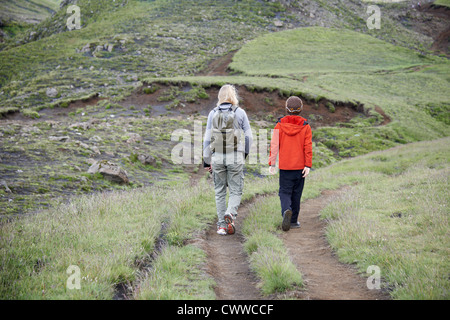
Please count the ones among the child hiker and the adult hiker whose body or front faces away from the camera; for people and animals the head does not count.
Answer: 2

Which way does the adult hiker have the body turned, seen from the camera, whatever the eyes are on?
away from the camera

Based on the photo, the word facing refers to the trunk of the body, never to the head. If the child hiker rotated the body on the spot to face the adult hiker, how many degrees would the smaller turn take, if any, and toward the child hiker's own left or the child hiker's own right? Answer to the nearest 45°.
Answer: approximately 135° to the child hiker's own left

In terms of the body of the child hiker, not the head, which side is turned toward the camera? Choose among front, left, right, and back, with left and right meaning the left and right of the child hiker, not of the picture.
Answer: back

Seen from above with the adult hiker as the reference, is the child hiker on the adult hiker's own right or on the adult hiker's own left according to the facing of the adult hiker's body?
on the adult hiker's own right
